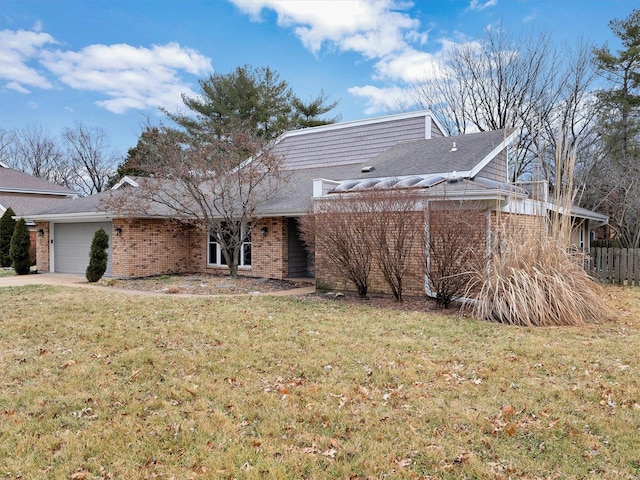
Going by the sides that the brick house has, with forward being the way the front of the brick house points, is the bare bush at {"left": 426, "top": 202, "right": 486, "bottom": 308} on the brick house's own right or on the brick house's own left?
on the brick house's own left

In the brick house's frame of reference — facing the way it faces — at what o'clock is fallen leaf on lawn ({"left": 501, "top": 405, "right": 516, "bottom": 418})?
The fallen leaf on lawn is roughly at 10 o'clock from the brick house.

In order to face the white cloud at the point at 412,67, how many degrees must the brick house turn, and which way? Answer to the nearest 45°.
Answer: approximately 180°

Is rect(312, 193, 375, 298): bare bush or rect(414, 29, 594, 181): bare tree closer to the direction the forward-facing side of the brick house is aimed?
the bare bush

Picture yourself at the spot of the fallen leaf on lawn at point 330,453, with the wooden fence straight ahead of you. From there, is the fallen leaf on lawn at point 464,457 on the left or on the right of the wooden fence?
right

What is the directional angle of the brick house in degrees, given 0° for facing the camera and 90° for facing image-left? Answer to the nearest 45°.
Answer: approximately 45°

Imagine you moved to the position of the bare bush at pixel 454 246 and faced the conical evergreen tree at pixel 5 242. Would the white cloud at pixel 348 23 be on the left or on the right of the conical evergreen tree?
right

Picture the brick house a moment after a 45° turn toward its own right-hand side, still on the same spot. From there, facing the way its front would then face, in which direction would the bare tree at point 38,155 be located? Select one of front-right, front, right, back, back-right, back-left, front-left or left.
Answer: front-right

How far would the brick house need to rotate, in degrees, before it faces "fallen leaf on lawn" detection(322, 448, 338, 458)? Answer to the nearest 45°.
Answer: approximately 45° to its left

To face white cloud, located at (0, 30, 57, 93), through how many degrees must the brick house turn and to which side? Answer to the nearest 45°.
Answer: approximately 90° to its right

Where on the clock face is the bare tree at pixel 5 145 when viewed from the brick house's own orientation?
The bare tree is roughly at 3 o'clock from the brick house.

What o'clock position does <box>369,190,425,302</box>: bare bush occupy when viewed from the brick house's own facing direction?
The bare bush is roughly at 10 o'clock from the brick house.

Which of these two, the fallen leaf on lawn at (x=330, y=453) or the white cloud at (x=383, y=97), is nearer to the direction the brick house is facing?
the fallen leaf on lawn

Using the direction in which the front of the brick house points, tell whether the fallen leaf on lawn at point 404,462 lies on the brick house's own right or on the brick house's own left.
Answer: on the brick house's own left
